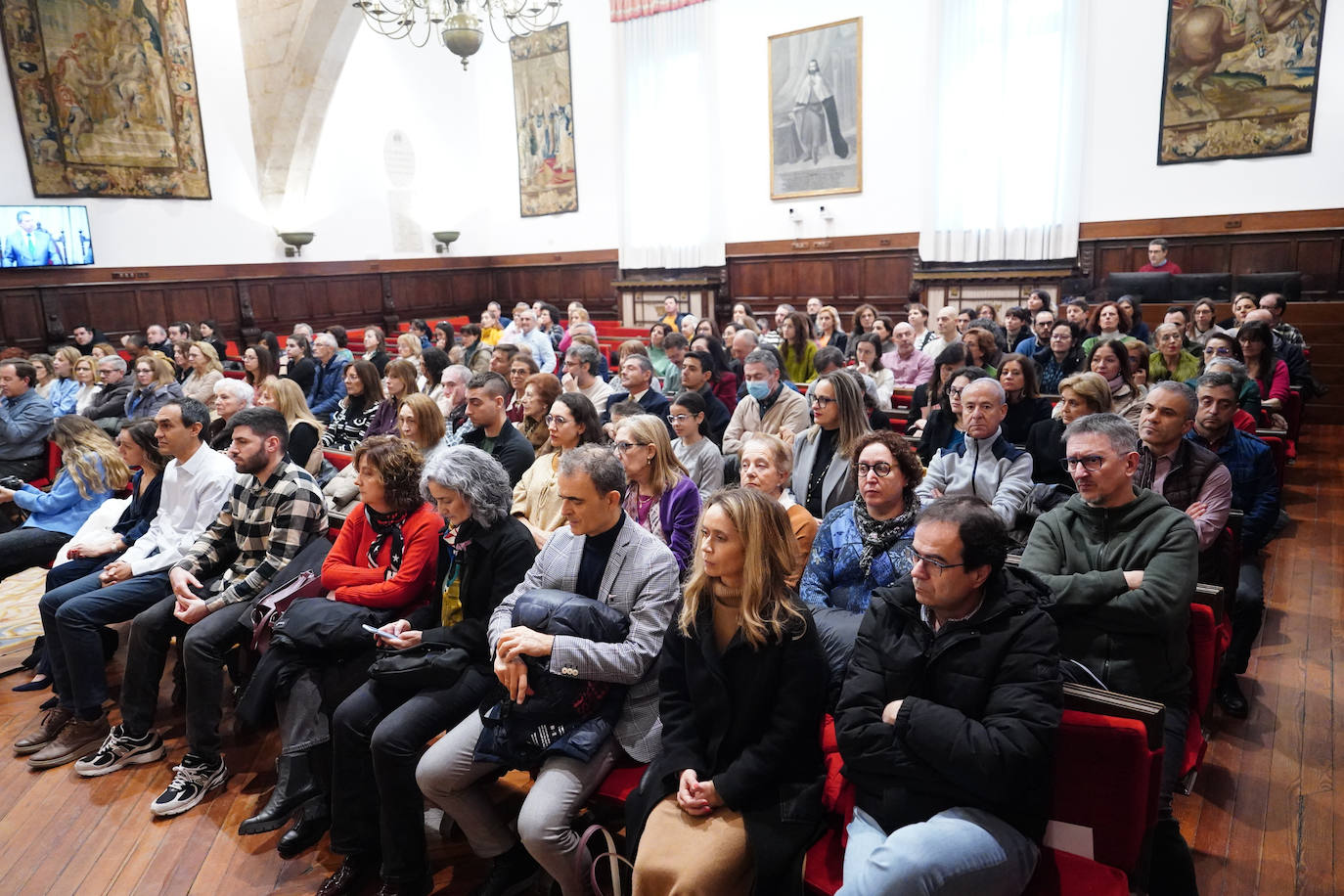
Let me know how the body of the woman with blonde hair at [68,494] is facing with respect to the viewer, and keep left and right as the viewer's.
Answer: facing to the left of the viewer

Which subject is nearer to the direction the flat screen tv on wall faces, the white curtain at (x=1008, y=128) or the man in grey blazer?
the man in grey blazer

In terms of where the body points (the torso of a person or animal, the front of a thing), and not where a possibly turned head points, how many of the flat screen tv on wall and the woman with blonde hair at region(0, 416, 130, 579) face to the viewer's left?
1

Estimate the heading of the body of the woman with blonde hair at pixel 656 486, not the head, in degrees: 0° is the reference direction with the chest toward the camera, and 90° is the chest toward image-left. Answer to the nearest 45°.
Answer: approximately 45°

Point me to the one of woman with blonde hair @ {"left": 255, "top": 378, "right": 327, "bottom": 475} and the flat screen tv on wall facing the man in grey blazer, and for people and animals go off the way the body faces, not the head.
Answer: the flat screen tv on wall

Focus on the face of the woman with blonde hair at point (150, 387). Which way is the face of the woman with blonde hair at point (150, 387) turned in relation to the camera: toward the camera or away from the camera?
toward the camera

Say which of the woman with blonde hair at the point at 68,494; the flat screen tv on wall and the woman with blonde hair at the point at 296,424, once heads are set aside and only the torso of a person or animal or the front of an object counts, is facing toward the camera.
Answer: the flat screen tv on wall

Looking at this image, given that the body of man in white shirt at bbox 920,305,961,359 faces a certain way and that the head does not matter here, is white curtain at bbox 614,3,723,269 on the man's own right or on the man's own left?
on the man's own right

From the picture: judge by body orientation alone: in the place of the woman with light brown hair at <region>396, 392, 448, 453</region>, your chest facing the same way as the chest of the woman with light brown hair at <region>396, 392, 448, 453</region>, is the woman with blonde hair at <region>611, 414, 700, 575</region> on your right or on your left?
on your left

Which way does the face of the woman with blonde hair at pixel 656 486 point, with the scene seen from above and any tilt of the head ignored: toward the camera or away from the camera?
toward the camera

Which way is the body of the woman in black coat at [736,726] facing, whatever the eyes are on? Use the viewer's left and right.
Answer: facing the viewer and to the left of the viewer

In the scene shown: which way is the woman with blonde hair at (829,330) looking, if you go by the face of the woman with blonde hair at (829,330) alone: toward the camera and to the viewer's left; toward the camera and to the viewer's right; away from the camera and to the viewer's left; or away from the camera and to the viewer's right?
toward the camera and to the viewer's left

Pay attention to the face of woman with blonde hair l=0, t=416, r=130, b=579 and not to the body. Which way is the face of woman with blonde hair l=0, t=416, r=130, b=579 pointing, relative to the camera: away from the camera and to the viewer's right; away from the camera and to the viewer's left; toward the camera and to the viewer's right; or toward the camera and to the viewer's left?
away from the camera and to the viewer's left

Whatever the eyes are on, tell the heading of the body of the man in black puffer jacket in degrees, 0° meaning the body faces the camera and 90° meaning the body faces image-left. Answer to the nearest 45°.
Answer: approximately 45°

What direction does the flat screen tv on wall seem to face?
toward the camera

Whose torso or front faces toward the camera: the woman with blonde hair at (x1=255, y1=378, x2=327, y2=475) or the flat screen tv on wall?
the flat screen tv on wall

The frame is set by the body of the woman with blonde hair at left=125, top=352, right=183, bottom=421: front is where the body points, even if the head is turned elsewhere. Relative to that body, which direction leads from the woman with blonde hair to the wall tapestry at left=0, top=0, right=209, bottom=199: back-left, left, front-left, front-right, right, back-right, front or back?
back-right

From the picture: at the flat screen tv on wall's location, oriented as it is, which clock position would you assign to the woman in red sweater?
The woman in red sweater is roughly at 12 o'clock from the flat screen tv on wall.

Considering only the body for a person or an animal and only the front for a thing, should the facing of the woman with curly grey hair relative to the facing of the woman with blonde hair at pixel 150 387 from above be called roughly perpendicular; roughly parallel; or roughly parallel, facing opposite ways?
roughly parallel

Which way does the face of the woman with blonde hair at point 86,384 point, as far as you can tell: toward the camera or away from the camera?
toward the camera

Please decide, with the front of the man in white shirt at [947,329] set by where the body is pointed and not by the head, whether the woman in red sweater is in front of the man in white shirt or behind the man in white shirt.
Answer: in front

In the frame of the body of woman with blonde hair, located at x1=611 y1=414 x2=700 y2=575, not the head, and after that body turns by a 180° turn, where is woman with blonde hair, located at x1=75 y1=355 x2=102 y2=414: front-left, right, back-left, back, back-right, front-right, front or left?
left
